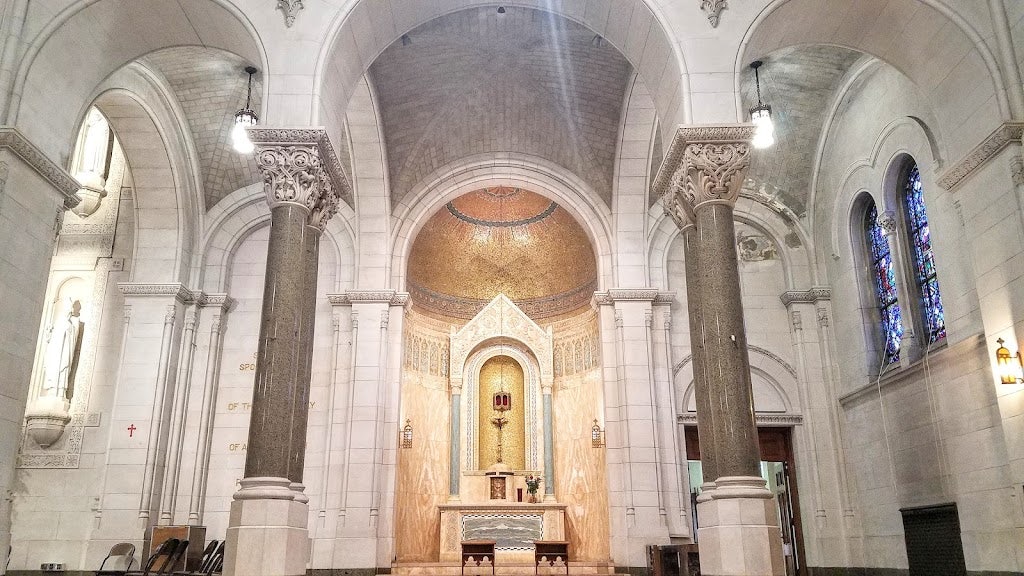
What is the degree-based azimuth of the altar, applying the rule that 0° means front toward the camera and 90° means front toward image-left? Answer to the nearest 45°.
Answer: approximately 0°

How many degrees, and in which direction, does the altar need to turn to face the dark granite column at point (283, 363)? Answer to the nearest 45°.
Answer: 0° — it already faces it

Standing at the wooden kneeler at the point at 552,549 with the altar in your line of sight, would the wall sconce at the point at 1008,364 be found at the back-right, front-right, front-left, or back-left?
back-right

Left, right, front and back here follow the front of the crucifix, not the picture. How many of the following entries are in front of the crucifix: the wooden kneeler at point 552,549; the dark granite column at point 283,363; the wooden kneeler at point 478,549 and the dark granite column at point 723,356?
4

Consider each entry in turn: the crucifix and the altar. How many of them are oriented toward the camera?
2

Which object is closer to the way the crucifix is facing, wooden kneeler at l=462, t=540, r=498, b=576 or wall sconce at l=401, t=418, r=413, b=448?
the wooden kneeler

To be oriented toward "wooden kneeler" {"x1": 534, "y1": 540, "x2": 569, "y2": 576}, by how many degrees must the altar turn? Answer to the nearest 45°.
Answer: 0° — it already faces it

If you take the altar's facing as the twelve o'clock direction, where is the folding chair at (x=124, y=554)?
The folding chair is roughly at 2 o'clock from the altar.

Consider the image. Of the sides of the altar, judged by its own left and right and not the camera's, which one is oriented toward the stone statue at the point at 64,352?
right

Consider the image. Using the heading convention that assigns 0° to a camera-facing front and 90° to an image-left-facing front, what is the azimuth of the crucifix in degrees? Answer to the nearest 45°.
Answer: approximately 0°
